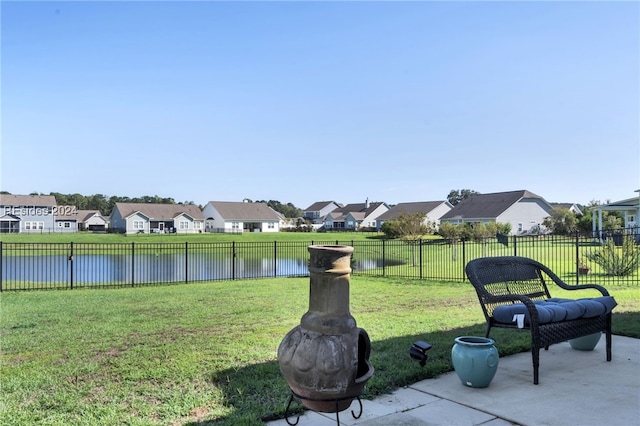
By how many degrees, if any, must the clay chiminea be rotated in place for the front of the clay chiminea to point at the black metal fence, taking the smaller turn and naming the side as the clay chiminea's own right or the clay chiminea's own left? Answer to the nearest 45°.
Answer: approximately 90° to the clay chiminea's own left

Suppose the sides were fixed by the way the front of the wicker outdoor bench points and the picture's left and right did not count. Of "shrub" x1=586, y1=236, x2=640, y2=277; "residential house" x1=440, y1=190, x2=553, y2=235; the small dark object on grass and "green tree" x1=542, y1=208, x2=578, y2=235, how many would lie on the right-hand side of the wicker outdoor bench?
1

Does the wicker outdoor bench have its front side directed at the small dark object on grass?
no

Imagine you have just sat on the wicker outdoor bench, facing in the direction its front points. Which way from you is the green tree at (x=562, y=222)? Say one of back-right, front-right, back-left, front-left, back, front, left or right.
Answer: back-left

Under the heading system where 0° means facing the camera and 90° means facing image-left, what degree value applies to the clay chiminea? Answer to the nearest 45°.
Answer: approximately 270°

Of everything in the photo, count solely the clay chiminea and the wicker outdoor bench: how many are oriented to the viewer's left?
0

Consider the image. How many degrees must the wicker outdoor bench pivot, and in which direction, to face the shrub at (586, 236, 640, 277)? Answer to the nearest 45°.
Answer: approximately 135° to its left

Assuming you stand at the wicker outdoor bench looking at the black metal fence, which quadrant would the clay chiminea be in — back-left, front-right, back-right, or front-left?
back-left

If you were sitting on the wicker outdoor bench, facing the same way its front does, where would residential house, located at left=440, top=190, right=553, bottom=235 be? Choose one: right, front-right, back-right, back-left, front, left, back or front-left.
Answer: back-left

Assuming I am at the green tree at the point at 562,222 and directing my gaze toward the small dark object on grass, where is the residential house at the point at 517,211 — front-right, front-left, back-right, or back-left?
back-right

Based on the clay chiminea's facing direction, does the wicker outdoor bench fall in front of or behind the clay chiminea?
in front

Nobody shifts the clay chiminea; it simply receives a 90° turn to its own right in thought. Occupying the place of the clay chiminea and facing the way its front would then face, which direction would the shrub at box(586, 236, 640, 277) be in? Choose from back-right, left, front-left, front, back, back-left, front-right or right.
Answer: back-left

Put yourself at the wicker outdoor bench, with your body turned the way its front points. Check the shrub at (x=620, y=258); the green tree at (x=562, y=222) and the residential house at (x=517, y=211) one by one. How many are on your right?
0

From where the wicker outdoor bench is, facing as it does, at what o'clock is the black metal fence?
The black metal fence is roughly at 6 o'clock from the wicker outdoor bench.

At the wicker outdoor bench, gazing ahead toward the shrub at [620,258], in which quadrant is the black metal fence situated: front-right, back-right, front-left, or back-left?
front-left

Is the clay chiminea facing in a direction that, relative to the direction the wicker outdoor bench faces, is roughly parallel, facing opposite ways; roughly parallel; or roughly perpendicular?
roughly perpendicular
